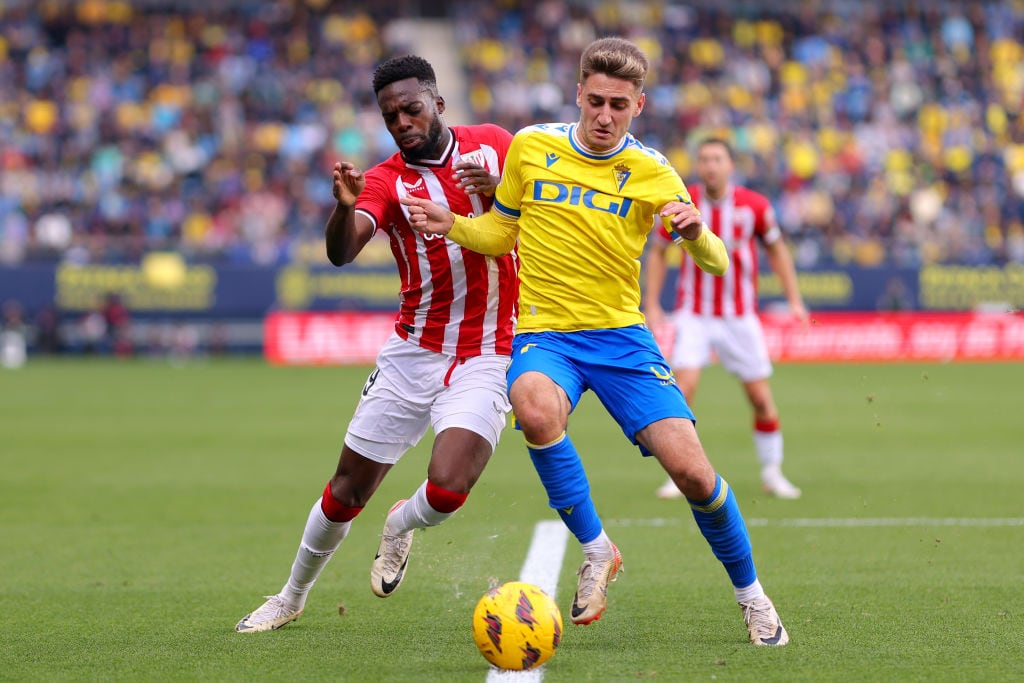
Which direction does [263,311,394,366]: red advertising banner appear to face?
toward the camera

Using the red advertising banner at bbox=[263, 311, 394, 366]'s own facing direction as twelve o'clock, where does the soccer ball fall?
The soccer ball is roughly at 12 o'clock from the red advertising banner.

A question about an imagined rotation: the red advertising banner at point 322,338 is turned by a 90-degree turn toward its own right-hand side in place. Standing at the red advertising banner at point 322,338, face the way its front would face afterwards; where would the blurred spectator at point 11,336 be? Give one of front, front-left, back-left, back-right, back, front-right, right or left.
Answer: front

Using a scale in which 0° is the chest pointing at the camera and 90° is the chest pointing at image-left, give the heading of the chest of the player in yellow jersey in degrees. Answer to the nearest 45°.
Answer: approximately 0°

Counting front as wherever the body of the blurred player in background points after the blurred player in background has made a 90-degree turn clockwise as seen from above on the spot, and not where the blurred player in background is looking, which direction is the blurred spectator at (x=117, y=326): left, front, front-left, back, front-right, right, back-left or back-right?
front-right

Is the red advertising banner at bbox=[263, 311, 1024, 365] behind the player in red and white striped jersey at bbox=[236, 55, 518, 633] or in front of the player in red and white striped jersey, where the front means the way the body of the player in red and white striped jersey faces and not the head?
behind

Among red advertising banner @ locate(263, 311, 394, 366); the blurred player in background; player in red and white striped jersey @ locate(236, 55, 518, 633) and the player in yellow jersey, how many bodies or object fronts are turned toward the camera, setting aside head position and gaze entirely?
4

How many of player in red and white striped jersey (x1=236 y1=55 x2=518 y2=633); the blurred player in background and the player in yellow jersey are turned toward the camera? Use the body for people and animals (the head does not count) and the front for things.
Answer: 3

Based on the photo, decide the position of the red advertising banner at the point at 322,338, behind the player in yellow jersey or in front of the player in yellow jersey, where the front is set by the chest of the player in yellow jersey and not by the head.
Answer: behind

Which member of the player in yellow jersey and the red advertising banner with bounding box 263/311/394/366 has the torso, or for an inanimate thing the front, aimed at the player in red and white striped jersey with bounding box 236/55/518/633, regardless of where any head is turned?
the red advertising banner

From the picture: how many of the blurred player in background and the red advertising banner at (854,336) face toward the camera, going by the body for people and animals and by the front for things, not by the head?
2

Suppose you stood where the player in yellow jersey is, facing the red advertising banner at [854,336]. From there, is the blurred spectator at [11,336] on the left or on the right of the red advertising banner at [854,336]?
left

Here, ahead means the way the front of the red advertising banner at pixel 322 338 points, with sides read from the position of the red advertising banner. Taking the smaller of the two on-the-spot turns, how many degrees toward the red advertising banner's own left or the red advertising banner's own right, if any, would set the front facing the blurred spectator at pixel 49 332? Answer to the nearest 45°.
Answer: approximately 90° to the red advertising banner's own right
